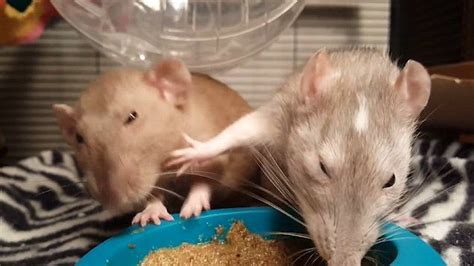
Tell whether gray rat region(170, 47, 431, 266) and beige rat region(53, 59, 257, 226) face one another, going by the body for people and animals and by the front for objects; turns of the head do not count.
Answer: no

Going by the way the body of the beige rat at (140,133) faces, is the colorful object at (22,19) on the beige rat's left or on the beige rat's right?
on the beige rat's right

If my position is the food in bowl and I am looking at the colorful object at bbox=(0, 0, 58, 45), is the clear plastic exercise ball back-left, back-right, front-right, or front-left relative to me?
front-right

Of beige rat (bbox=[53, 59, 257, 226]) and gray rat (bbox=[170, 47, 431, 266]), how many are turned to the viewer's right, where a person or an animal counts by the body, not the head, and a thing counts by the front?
0

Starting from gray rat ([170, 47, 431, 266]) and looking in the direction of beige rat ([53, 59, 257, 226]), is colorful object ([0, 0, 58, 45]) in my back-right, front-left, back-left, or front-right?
front-right

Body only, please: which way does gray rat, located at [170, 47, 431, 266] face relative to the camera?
toward the camera
